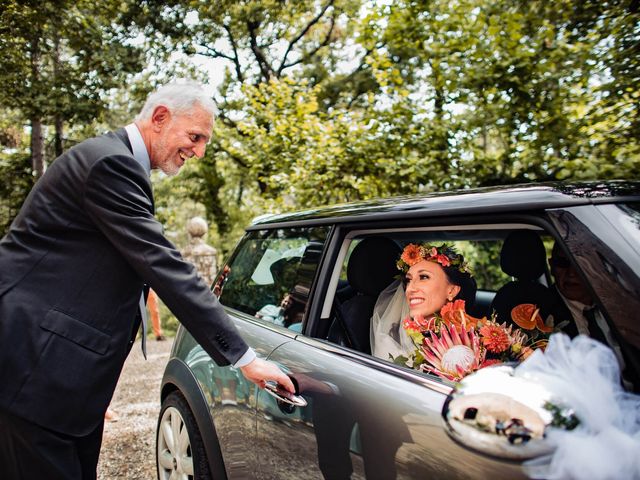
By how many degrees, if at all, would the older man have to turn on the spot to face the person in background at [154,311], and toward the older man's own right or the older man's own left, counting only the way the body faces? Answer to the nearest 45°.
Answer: approximately 90° to the older man's own left

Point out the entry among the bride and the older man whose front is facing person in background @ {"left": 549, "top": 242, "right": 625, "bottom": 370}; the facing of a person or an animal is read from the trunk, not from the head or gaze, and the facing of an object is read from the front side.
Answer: the older man

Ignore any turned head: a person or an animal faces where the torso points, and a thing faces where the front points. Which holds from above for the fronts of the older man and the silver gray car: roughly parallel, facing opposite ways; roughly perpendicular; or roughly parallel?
roughly perpendicular

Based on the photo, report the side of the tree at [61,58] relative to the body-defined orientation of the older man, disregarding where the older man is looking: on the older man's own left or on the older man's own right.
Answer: on the older man's own left

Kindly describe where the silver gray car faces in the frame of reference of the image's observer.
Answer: facing the viewer and to the right of the viewer

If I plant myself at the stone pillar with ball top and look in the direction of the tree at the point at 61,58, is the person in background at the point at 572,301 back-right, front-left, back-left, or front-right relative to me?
back-left

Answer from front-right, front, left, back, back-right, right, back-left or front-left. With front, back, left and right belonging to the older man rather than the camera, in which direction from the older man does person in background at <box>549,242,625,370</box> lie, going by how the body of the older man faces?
front

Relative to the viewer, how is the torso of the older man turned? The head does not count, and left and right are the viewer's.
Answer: facing to the right of the viewer
